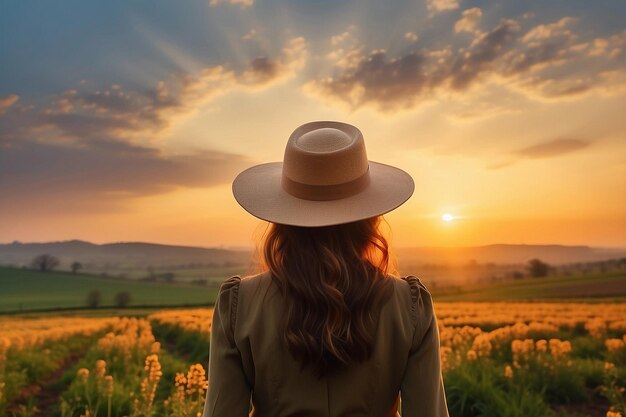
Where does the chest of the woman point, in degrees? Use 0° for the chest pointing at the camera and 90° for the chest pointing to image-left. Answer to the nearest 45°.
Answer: approximately 180°

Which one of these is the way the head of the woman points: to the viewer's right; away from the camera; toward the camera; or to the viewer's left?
away from the camera
